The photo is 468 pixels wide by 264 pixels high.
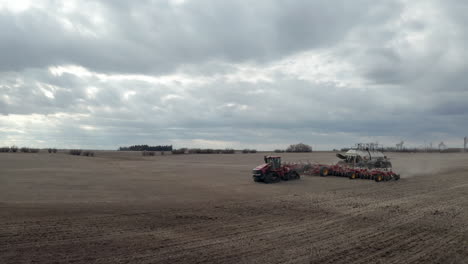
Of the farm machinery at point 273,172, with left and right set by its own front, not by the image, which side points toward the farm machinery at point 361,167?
back

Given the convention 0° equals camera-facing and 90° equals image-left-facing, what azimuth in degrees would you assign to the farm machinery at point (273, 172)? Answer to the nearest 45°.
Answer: approximately 45°
